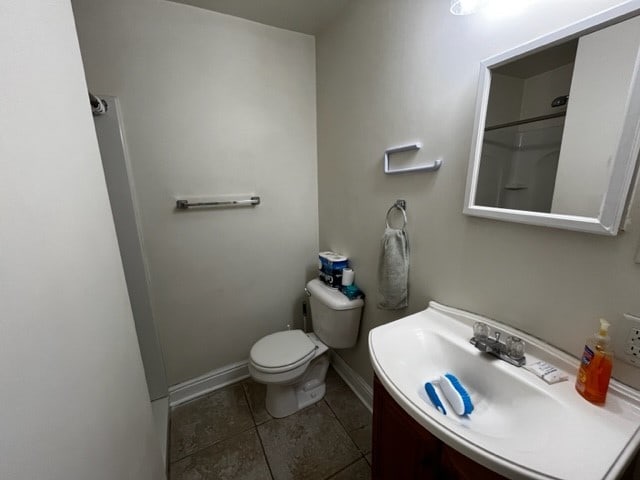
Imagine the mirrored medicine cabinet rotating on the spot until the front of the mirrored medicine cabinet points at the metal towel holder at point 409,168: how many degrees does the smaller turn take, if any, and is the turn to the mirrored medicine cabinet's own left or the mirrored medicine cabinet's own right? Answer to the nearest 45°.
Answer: approximately 45° to the mirrored medicine cabinet's own right

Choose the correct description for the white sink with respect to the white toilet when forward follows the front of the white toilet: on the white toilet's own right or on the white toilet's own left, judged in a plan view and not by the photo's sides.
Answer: on the white toilet's own left

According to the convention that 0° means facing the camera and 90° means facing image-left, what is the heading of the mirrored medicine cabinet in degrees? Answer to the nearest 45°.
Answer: approximately 45°

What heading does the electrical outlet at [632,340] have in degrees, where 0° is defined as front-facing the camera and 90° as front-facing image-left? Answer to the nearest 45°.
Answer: approximately 45°

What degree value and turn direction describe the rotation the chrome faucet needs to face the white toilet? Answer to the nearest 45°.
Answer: approximately 45° to its right

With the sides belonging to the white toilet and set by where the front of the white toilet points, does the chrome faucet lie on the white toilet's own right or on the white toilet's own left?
on the white toilet's own left
